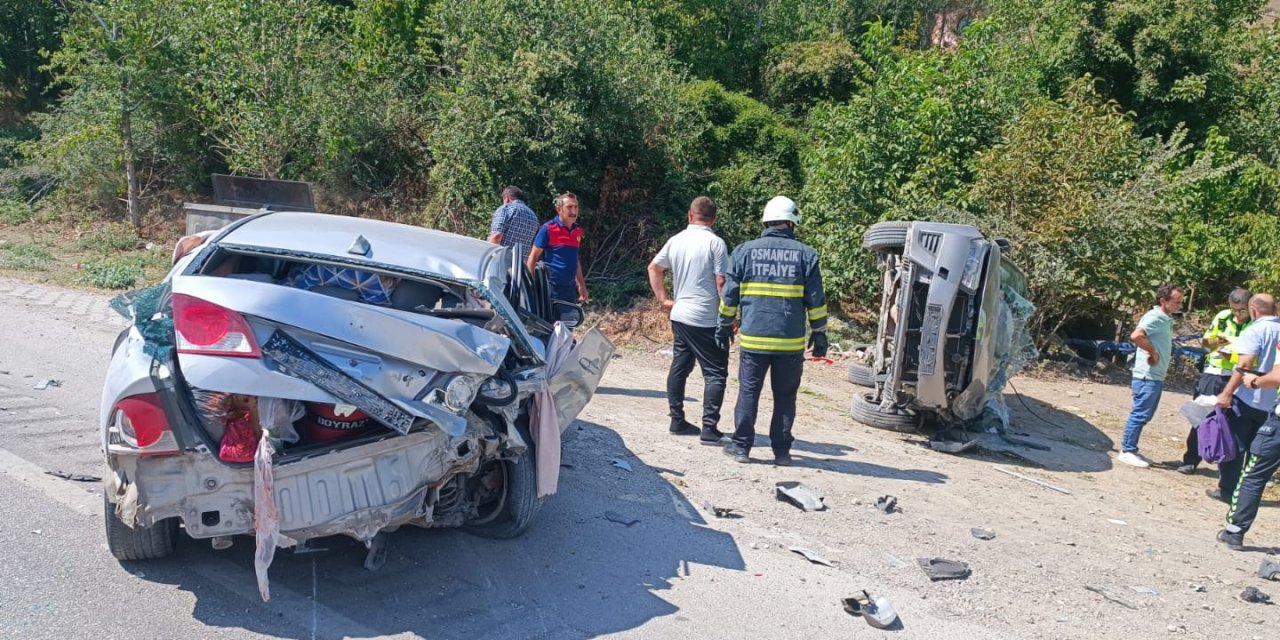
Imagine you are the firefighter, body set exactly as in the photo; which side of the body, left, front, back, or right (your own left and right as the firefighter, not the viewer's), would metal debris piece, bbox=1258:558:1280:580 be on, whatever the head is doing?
right

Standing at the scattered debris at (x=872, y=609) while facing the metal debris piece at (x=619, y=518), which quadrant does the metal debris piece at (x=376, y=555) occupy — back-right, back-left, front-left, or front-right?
front-left

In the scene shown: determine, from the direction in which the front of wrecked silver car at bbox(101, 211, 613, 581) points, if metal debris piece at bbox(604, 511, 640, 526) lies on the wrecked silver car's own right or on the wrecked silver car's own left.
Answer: on the wrecked silver car's own right

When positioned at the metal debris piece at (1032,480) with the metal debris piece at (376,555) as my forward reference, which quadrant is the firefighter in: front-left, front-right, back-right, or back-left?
front-right

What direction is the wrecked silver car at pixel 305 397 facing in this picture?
away from the camera

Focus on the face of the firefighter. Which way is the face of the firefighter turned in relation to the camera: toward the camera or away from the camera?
away from the camera

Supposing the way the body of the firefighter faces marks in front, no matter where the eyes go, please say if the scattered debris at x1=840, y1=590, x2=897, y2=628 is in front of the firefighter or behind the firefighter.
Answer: behind

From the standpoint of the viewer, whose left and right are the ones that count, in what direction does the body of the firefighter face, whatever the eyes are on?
facing away from the viewer

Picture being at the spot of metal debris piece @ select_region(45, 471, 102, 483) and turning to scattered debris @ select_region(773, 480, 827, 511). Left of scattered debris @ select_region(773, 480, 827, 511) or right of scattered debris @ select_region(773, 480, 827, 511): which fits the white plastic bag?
right

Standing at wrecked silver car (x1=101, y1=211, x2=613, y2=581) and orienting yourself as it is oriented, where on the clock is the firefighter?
The firefighter is roughly at 2 o'clock from the wrecked silver car.

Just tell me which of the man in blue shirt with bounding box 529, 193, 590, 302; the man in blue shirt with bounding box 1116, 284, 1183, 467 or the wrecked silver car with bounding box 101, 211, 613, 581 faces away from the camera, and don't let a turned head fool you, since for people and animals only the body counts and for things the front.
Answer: the wrecked silver car

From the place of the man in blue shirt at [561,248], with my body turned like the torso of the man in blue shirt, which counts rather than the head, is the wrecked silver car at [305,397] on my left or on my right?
on my right

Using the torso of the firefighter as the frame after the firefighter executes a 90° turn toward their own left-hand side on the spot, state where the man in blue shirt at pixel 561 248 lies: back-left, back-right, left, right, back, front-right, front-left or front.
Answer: front-right

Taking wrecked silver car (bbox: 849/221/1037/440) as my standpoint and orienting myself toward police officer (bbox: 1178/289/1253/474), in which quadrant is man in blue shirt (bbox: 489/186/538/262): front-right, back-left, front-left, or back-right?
back-left
